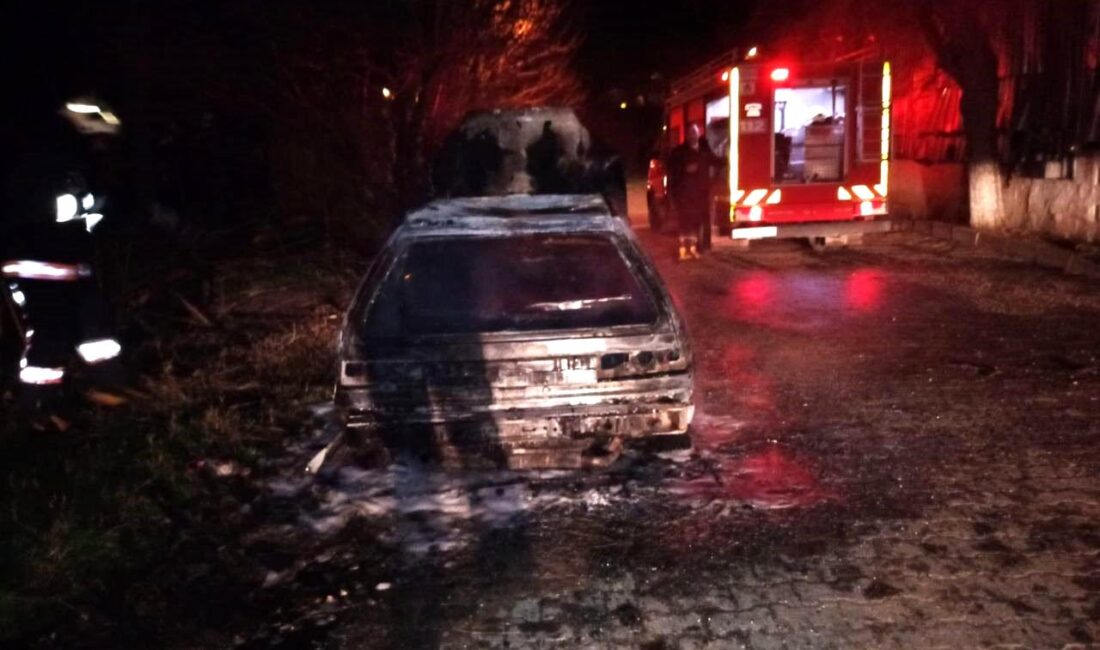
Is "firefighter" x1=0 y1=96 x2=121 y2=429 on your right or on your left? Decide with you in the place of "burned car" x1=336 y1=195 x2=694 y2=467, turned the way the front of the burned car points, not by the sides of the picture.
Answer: on your left

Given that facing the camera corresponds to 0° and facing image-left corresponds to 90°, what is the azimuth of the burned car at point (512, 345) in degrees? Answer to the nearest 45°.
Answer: approximately 180°

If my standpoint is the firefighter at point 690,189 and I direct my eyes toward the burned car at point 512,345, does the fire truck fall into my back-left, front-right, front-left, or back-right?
back-left

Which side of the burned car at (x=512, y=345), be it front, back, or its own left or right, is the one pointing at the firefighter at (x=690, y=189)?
front
